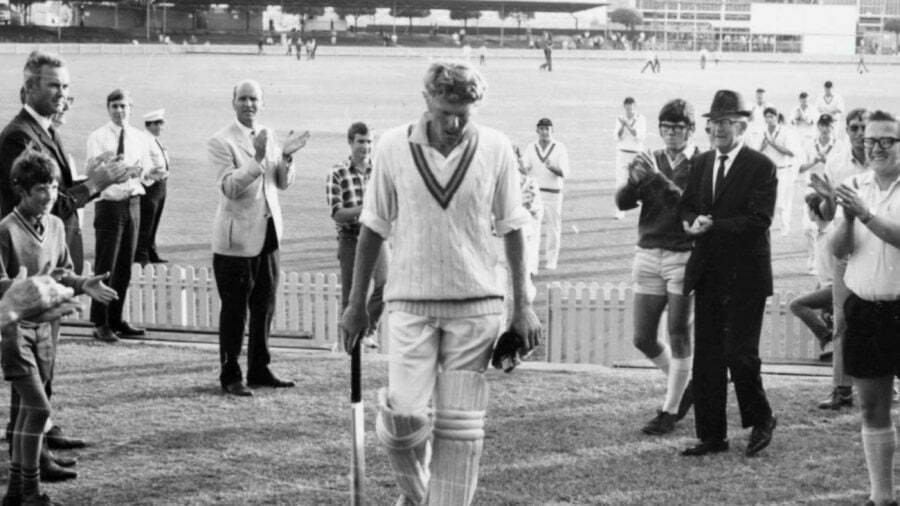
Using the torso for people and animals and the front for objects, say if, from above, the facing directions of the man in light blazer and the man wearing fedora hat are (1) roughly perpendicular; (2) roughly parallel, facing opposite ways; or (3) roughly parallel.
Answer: roughly perpendicular

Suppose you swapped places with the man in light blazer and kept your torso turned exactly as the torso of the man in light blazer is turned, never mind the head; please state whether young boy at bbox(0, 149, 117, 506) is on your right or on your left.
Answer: on your right

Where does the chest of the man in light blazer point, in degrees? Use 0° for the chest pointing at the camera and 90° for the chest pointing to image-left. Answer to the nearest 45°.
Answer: approximately 315°

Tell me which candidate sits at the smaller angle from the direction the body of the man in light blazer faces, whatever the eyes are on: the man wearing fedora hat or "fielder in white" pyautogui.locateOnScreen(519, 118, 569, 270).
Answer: the man wearing fedora hat

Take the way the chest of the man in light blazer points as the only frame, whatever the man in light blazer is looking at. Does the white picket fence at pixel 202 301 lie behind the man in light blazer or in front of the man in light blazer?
behind

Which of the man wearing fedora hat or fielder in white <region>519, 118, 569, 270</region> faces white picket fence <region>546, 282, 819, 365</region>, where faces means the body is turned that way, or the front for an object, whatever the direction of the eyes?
the fielder in white

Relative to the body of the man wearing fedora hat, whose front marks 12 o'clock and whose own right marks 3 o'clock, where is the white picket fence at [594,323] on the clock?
The white picket fence is roughly at 4 o'clock from the man wearing fedora hat.

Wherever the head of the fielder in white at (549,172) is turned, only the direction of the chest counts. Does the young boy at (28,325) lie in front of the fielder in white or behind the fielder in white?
in front

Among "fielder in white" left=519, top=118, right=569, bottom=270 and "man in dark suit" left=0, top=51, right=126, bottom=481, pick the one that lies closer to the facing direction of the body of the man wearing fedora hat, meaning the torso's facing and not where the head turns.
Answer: the man in dark suit

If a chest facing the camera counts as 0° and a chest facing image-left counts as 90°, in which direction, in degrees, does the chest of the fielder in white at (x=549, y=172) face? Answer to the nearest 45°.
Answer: approximately 0°
